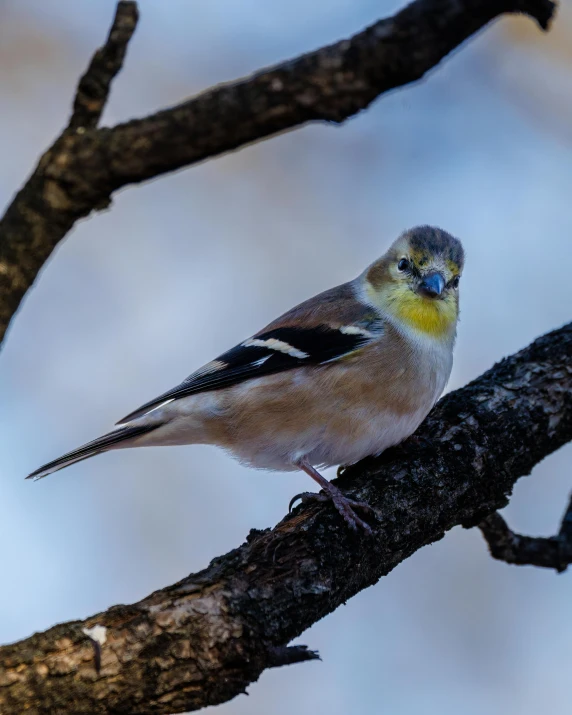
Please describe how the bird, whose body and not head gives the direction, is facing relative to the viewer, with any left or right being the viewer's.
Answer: facing to the right of the viewer
